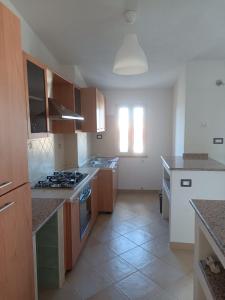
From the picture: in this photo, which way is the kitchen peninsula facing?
to the viewer's left

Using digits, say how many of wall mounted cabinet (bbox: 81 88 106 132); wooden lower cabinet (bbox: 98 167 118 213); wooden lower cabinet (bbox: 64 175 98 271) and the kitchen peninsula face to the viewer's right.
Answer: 3

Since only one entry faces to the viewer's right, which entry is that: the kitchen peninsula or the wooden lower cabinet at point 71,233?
the wooden lower cabinet

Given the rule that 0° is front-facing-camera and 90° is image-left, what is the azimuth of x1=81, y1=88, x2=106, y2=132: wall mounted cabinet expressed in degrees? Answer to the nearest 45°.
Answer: approximately 270°

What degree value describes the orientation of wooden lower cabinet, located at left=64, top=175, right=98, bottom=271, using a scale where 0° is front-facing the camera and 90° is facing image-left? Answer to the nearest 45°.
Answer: approximately 270°

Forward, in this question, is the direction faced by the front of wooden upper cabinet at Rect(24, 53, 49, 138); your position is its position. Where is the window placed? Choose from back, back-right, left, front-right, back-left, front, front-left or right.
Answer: left

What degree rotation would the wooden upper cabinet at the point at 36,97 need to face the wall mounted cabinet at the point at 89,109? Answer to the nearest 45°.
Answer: approximately 90° to its left

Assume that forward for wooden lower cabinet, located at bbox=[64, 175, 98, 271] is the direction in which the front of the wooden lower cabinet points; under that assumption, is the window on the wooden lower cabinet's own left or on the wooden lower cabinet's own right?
on the wooden lower cabinet's own left

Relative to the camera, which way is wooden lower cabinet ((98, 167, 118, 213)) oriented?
to the viewer's right

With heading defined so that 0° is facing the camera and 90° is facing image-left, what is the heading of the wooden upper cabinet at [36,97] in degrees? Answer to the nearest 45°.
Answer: approximately 315°

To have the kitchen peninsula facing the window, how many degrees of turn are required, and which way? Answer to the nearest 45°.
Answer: approximately 45° to its right
